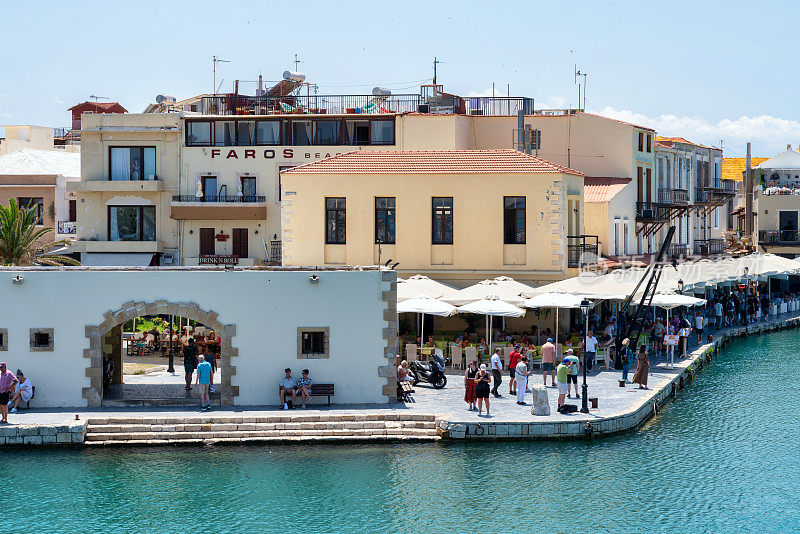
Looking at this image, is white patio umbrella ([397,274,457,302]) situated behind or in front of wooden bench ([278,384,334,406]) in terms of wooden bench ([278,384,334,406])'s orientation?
behind

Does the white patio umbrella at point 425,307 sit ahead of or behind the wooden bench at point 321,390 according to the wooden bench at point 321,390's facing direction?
behind

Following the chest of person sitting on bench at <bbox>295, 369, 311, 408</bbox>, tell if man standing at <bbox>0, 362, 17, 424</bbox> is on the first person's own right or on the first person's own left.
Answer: on the first person's own right

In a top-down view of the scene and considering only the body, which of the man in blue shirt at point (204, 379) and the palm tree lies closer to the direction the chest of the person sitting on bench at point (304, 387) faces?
the man in blue shirt

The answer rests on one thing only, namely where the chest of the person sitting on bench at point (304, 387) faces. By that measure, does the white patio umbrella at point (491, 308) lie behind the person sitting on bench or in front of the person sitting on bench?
behind

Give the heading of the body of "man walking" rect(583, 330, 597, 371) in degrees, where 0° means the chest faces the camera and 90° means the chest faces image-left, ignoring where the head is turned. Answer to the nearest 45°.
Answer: approximately 0°
